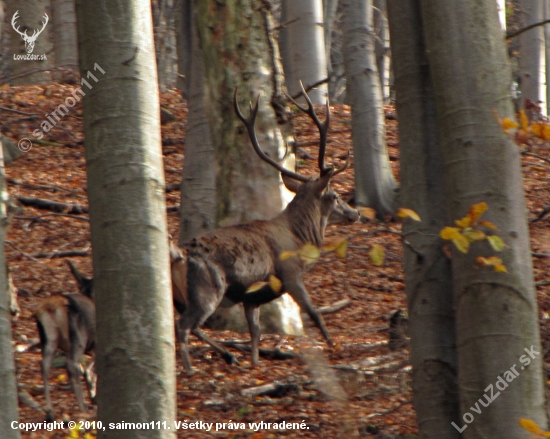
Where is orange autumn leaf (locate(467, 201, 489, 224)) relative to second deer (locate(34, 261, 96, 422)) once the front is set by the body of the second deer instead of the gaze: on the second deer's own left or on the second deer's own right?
on the second deer's own right

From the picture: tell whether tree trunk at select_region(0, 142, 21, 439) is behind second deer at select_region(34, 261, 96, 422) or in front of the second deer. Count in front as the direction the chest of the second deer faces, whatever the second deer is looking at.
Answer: behind

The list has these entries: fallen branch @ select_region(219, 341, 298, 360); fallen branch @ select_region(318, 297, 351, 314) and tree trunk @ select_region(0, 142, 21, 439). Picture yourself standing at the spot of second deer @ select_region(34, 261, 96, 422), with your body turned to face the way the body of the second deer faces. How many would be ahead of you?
2

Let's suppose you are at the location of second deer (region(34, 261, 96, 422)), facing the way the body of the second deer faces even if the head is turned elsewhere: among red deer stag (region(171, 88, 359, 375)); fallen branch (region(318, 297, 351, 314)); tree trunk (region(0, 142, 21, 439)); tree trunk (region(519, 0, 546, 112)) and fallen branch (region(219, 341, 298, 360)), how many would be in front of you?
4

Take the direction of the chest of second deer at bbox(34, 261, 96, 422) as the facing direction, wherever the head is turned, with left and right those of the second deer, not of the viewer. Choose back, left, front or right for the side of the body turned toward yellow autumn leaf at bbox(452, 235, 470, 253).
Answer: right

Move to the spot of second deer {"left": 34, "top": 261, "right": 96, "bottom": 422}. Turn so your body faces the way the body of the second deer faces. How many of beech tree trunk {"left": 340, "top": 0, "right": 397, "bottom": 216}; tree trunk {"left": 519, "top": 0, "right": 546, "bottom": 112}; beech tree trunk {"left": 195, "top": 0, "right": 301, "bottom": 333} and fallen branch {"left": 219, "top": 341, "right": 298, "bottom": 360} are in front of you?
4

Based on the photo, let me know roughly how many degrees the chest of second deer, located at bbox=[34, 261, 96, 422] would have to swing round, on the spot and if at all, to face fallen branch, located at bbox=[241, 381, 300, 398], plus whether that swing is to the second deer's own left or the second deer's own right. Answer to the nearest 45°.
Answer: approximately 45° to the second deer's own right

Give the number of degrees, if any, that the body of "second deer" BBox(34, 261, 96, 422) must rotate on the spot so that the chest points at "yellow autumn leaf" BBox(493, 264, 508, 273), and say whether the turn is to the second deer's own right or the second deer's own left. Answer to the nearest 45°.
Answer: approximately 90° to the second deer's own right

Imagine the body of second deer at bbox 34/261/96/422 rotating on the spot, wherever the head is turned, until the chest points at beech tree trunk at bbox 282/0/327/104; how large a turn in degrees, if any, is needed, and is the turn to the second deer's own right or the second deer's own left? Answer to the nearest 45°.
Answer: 0° — it already faces it

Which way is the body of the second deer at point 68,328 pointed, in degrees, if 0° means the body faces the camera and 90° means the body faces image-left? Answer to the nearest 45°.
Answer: approximately 225°

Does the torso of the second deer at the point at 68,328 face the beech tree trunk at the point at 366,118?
yes

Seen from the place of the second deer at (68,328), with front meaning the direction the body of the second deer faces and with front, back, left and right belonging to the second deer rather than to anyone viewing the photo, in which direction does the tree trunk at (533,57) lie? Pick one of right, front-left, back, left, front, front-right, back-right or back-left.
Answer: front

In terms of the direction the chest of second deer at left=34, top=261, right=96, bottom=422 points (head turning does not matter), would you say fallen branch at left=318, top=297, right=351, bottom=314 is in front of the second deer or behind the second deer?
in front
